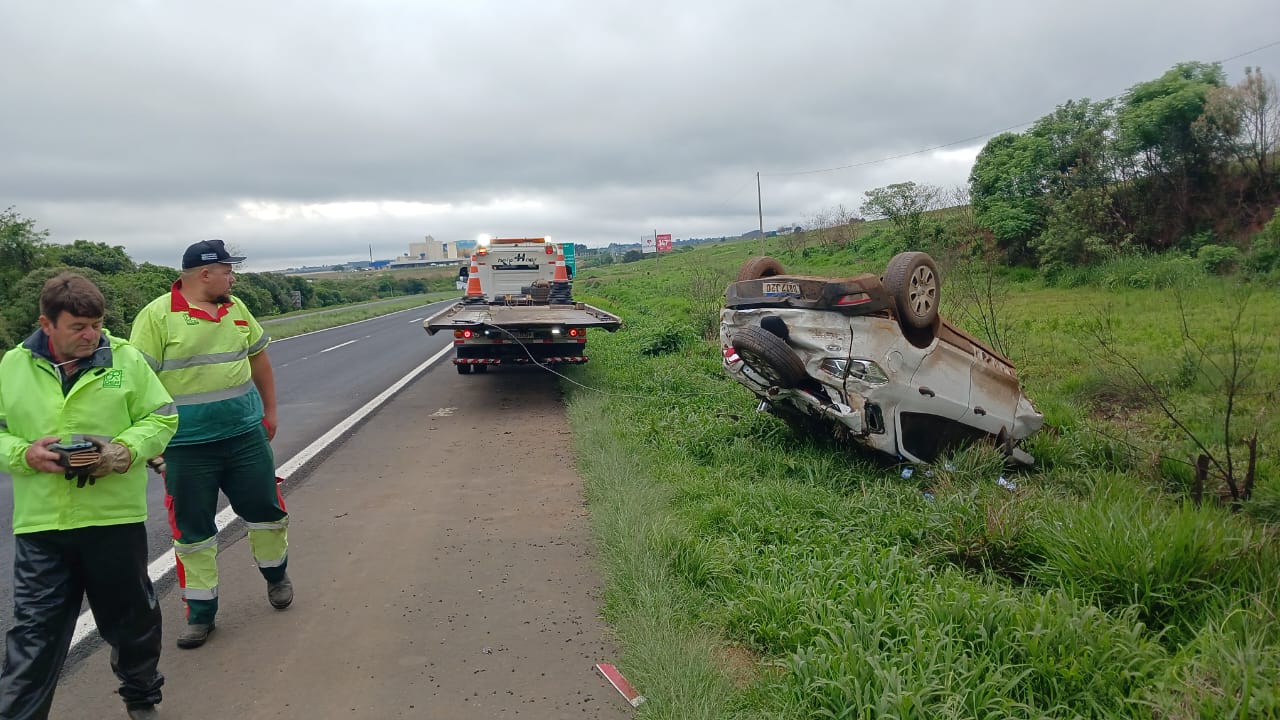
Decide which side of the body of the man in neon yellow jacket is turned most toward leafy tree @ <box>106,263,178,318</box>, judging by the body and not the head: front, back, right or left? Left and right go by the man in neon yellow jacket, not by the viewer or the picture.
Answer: back

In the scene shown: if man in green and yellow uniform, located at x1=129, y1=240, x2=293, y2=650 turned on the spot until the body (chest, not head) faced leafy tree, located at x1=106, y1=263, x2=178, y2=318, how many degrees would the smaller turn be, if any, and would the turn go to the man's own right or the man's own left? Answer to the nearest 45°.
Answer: approximately 180°

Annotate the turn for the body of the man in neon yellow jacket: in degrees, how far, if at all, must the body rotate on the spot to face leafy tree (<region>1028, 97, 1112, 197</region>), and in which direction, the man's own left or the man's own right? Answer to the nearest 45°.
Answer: approximately 90° to the man's own left

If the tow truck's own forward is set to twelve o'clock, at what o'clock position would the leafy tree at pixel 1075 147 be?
The leafy tree is roughly at 2 o'clock from the tow truck.

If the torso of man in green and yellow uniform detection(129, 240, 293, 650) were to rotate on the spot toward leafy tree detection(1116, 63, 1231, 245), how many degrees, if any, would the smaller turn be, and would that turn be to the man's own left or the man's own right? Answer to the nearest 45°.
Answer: approximately 90° to the man's own left

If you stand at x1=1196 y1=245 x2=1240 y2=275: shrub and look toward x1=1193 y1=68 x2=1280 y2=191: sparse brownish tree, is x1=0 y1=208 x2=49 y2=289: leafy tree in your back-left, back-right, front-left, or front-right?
back-left

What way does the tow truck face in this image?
away from the camera

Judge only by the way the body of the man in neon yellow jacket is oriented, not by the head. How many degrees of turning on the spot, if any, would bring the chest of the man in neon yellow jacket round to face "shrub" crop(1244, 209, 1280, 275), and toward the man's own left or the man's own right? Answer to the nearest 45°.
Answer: approximately 90° to the man's own left

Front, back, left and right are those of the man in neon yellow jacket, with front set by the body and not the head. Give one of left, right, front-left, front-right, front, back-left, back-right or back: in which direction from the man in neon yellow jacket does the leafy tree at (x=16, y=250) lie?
back

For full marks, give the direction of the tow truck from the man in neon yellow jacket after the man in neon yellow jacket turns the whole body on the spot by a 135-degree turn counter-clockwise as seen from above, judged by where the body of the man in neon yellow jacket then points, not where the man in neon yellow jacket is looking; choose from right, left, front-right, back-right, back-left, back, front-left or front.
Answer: front

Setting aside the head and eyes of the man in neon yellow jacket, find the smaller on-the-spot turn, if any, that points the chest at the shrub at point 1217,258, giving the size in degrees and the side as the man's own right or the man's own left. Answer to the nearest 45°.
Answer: approximately 90° to the man's own left

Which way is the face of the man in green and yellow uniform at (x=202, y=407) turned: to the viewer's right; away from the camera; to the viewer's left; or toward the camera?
to the viewer's right

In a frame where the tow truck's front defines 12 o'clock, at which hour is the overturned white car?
The overturned white car is roughly at 5 o'clock from the tow truck.

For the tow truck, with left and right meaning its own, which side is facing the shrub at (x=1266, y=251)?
right
